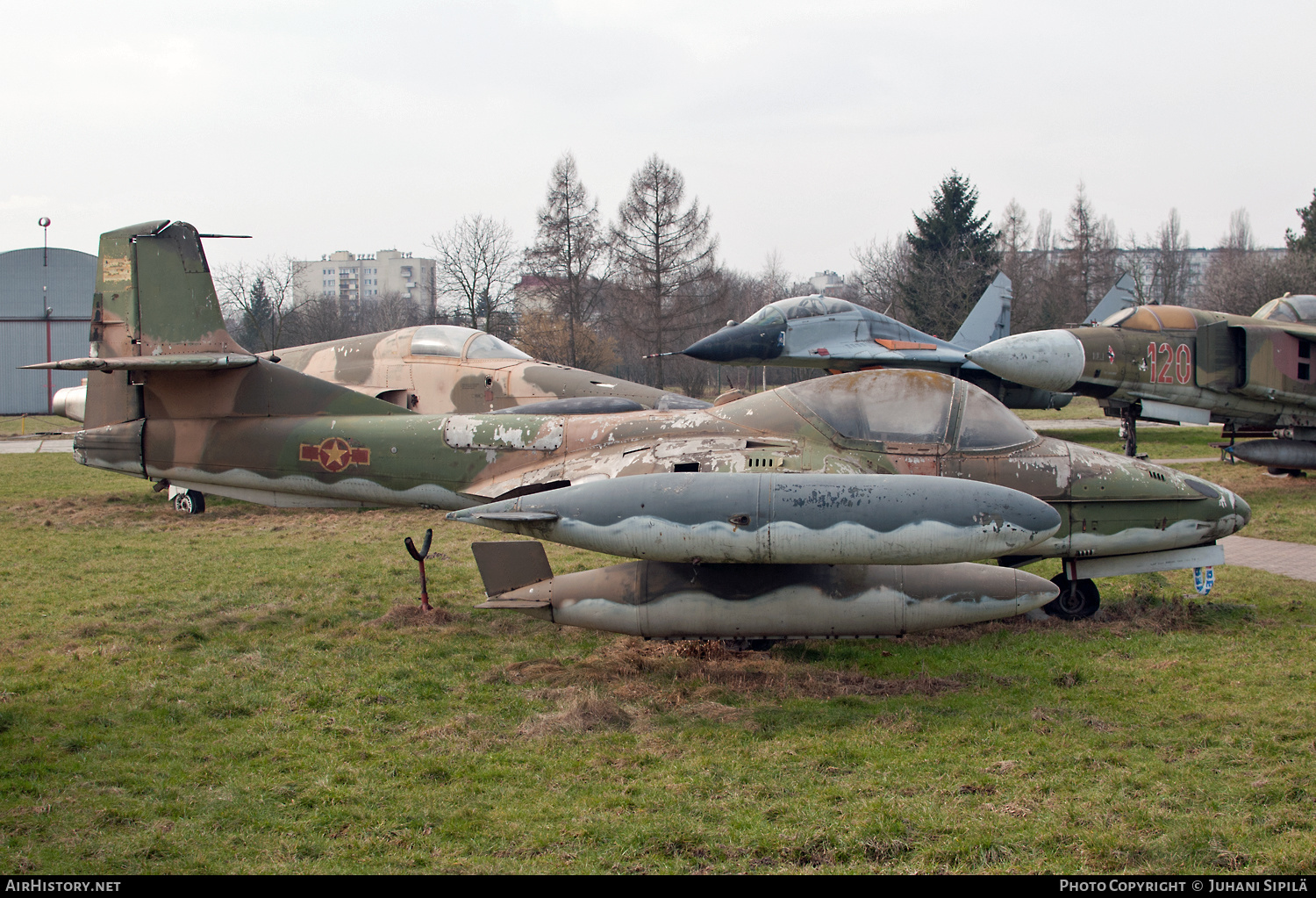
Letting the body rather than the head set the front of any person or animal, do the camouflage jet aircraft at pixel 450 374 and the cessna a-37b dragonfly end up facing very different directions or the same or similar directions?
same or similar directions

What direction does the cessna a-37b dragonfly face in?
to the viewer's right

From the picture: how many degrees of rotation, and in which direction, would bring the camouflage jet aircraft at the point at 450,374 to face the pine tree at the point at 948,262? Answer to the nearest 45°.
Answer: approximately 45° to its left

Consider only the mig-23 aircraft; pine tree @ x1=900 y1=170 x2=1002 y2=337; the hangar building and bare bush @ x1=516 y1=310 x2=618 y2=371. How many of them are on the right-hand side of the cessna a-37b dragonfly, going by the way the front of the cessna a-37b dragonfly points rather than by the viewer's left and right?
0

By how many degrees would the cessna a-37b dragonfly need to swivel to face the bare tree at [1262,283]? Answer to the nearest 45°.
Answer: approximately 45° to its left

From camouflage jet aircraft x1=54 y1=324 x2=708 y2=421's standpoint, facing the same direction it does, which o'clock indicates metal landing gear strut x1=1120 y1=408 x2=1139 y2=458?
The metal landing gear strut is roughly at 12 o'clock from the camouflage jet aircraft.

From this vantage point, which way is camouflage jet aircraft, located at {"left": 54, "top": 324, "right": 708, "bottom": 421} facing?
to the viewer's right

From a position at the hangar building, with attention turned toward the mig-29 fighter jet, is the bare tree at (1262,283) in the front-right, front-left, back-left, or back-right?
front-left

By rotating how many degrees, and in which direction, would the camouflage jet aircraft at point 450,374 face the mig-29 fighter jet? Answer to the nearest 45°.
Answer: approximately 45° to its left

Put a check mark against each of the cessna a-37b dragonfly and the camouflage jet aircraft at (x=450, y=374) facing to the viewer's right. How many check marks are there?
2

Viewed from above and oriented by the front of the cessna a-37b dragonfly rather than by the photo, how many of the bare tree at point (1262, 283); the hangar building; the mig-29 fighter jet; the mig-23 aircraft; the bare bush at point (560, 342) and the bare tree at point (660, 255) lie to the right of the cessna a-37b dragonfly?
0

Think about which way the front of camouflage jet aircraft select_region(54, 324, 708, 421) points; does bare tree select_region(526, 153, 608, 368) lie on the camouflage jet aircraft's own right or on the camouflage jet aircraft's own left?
on the camouflage jet aircraft's own left

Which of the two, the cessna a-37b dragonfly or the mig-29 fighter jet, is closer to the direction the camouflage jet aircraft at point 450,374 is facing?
the mig-29 fighter jet

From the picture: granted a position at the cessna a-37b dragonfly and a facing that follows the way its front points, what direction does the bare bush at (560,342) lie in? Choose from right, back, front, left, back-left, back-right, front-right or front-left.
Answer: left

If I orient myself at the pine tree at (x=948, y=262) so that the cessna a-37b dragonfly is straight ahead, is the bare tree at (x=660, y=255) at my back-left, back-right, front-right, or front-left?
front-right

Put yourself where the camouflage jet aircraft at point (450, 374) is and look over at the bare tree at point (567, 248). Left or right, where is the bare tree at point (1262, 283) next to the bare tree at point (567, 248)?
right
